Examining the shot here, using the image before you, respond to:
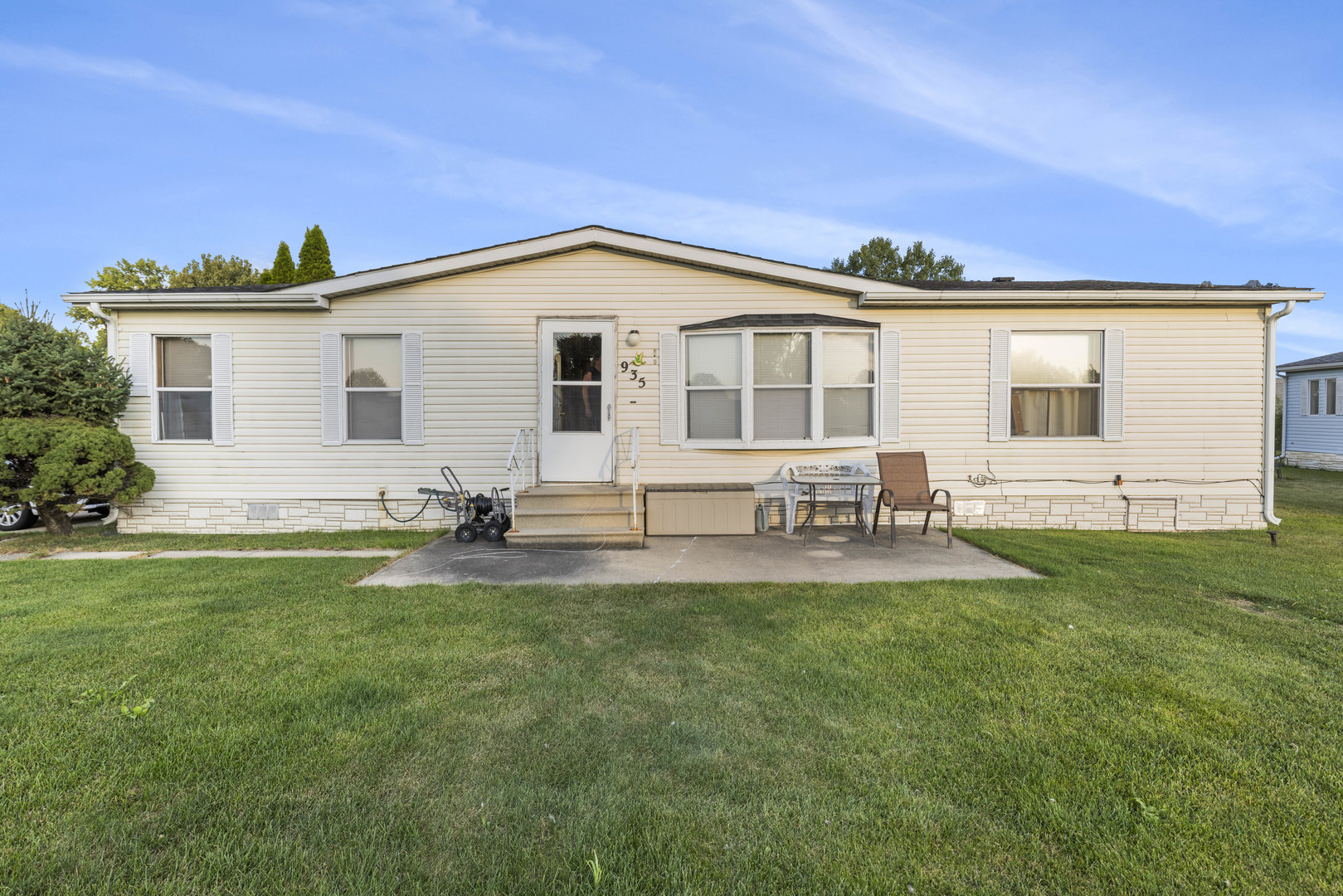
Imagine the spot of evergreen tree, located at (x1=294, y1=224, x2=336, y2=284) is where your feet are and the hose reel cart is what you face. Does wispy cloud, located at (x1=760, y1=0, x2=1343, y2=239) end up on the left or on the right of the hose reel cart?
left

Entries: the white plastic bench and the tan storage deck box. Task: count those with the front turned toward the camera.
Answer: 2

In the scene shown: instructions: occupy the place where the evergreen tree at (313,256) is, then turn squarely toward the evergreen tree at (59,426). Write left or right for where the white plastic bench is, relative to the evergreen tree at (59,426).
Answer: left

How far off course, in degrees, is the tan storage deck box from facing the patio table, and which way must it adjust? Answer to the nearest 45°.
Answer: approximately 90° to its left

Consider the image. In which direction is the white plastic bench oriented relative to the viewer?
toward the camera

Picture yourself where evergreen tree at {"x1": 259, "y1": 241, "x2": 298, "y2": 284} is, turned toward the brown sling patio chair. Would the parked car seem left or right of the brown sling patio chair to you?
right

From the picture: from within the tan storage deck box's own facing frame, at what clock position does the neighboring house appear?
The neighboring house is roughly at 8 o'clock from the tan storage deck box.

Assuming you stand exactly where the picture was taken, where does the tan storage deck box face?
facing the viewer

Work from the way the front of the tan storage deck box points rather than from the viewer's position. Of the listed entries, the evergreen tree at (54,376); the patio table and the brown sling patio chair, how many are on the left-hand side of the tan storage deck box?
2
